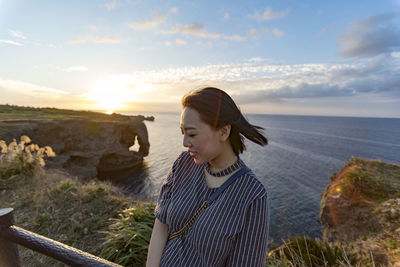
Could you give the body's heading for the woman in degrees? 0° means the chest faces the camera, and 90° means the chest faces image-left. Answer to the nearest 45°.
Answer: approximately 45°

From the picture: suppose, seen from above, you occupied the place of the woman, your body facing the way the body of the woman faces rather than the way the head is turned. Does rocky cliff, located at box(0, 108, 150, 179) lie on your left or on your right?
on your right
